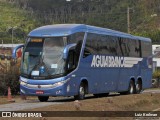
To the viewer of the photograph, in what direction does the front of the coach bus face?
facing the viewer and to the left of the viewer
